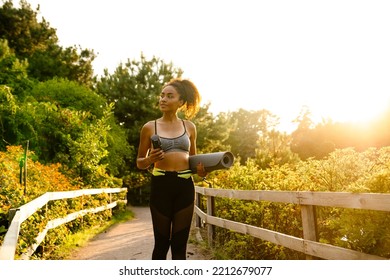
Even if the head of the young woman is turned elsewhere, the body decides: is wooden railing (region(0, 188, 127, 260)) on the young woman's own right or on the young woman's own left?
on the young woman's own right

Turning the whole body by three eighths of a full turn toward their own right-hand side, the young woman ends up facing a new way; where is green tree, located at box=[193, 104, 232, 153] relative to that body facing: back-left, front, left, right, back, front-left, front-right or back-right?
front-right

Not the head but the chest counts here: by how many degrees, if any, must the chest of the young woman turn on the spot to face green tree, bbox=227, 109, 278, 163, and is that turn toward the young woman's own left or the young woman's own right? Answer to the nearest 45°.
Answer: approximately 180°

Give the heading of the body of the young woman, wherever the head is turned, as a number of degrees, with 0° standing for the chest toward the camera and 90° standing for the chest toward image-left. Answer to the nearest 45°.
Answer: approximately 0°

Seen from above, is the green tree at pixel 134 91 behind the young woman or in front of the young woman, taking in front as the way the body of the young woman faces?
behind

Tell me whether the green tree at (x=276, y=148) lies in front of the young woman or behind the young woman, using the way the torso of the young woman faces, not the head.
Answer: behind

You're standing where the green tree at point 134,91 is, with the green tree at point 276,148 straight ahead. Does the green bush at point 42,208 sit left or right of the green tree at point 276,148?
right

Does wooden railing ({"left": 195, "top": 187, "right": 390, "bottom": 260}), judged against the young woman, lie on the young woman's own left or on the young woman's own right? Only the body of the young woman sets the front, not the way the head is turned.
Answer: on the young woman's own left

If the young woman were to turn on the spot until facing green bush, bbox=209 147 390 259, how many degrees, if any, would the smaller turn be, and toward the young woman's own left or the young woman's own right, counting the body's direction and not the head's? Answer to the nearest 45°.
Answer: approximately 135° to the young woman's own left
